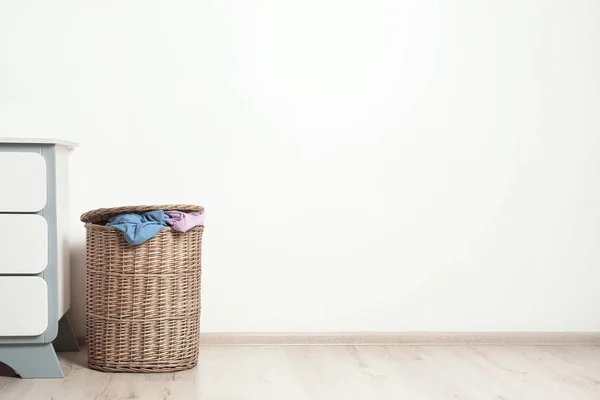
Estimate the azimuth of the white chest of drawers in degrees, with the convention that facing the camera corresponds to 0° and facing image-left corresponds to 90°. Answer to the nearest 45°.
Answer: approximately 0°

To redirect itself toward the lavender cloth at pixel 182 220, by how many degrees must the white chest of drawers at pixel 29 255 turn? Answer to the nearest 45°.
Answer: approximately 90° to its left

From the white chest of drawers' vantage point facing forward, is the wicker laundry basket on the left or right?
on its left
